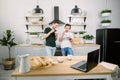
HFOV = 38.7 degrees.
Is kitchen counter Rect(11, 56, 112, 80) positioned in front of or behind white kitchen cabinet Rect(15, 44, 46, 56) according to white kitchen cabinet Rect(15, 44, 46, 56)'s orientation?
in front

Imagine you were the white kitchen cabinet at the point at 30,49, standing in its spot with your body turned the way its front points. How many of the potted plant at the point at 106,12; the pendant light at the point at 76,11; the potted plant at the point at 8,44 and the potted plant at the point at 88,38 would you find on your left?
3

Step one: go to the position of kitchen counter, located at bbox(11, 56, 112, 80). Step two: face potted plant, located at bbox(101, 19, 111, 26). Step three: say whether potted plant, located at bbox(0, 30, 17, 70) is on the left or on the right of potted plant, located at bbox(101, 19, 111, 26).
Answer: left

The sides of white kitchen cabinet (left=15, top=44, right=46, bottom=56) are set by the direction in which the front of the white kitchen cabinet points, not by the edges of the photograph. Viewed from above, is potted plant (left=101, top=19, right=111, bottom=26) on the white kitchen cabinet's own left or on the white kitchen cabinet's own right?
on the white kitchen cabinet's own left

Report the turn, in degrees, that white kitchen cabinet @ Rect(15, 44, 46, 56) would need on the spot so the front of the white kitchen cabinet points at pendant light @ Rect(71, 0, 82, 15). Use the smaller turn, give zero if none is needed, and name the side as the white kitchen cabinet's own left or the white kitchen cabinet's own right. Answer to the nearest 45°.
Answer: approximately 90° to the white kitchen cabinet's own left

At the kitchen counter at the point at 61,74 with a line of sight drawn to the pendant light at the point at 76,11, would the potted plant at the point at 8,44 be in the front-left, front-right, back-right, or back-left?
front-left

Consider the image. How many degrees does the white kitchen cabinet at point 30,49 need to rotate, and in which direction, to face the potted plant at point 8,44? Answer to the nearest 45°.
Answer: approximately 135° to its right

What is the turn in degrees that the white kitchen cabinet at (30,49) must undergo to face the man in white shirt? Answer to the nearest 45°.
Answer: approximately 45° to its left

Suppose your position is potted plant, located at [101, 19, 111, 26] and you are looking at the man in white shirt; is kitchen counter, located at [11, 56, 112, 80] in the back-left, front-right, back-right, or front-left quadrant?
front-left

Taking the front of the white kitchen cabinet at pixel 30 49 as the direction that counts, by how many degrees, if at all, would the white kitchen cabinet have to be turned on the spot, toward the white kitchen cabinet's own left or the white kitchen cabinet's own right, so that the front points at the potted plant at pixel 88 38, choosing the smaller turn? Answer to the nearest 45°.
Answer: approximately 90° to the white kitchen cabinet's own left

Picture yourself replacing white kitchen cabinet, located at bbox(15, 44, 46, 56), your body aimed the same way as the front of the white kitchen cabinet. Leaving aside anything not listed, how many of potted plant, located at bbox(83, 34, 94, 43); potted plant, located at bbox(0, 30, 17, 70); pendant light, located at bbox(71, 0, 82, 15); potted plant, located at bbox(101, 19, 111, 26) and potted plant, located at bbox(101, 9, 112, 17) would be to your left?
4

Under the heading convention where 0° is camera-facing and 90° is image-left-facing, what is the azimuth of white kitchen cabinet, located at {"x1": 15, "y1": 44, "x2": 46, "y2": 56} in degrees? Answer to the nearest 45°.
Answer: approximately 0°
